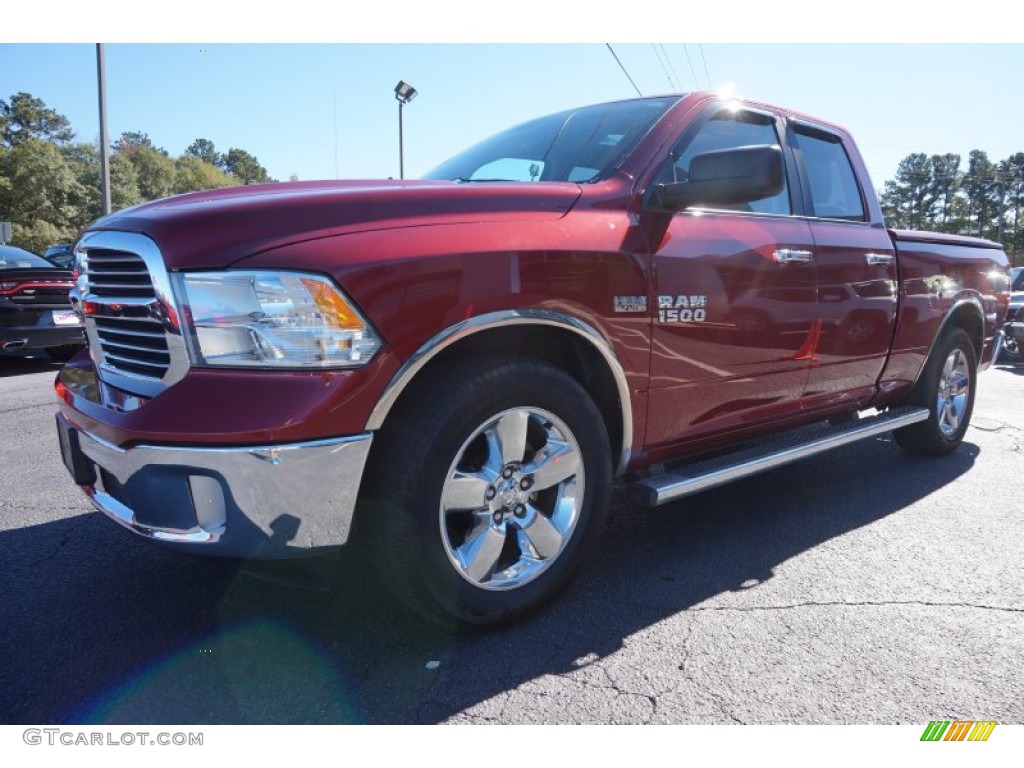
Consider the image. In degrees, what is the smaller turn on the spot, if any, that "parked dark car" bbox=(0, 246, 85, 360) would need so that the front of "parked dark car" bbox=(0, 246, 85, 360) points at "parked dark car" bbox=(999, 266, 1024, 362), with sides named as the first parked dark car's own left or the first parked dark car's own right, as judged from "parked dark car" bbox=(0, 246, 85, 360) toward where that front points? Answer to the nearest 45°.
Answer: approximately 135° to the first parked dark car's own right

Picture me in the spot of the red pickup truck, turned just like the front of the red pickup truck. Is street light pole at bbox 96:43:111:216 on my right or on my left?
on my right

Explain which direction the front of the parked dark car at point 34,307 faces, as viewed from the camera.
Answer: facing away from the viewer and to the left of the viewer

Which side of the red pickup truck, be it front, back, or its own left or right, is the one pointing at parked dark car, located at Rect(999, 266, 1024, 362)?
back

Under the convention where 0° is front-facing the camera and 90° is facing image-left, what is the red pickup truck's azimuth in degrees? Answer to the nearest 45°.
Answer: approximately 45°

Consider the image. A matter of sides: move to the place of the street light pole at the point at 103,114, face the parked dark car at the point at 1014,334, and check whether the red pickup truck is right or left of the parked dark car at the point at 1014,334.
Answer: right
